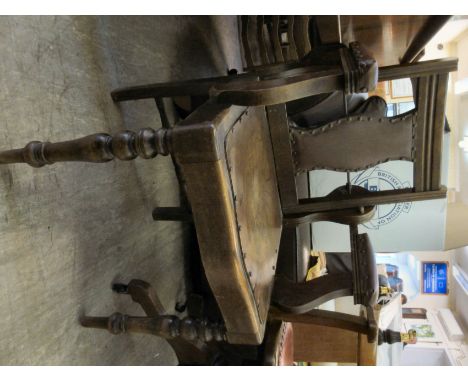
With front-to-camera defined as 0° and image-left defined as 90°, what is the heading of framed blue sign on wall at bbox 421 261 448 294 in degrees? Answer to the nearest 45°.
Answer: approximately 0°
